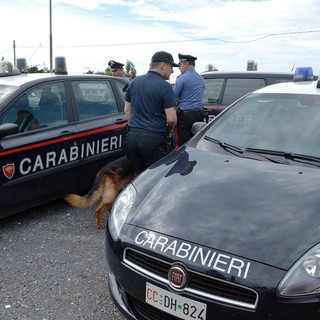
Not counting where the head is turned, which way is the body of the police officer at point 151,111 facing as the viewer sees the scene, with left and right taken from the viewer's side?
facing away from the viewer and to the right of the viewer

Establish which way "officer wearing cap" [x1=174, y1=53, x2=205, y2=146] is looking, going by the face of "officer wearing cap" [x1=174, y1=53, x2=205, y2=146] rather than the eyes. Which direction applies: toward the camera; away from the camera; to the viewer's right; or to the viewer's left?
to the viewer's left

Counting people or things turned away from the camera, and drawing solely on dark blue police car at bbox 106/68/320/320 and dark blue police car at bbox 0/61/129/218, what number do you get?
0

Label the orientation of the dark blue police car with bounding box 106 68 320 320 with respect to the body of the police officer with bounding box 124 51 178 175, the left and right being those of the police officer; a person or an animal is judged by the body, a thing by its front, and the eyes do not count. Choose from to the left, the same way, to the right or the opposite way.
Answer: the opposite way

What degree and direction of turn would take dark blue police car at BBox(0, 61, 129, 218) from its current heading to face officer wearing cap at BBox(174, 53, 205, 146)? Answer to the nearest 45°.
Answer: approximately 180°

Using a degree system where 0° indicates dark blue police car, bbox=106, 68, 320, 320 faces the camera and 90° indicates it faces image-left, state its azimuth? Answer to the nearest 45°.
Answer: approximately 45°

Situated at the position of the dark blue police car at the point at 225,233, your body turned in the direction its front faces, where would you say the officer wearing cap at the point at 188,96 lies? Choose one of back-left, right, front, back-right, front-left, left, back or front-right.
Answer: back-right
